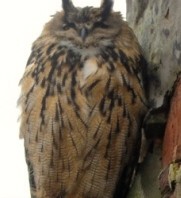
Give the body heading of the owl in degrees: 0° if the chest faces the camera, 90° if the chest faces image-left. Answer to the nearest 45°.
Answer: approximately 0°
